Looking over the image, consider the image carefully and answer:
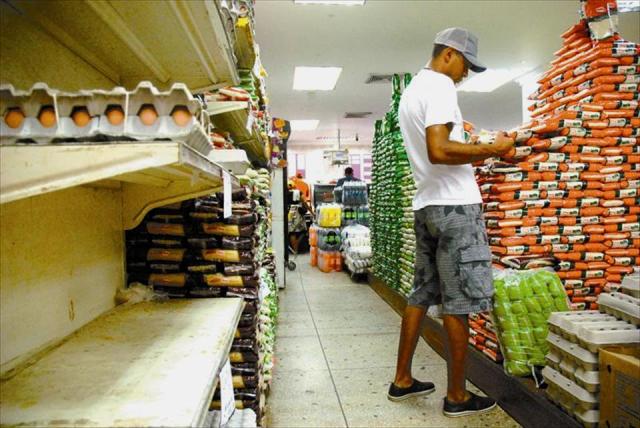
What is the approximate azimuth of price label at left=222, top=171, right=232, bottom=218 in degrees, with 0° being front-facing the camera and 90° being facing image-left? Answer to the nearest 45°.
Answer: approximately 315°

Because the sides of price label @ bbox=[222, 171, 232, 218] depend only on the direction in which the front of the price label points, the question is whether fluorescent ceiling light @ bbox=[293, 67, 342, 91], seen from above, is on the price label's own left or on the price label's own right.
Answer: on the price label's own left

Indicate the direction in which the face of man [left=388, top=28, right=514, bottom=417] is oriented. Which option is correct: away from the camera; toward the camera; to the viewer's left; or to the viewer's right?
to the viewer's right

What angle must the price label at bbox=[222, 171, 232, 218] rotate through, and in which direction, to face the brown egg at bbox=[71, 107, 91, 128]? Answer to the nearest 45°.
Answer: approximately 90° to its right

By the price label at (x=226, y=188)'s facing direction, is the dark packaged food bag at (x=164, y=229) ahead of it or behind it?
behind
